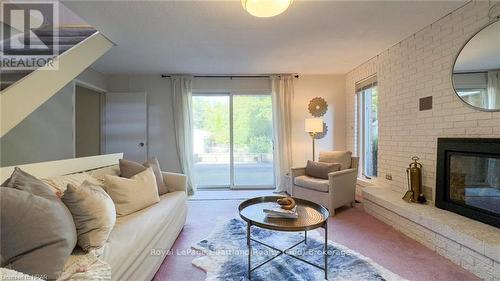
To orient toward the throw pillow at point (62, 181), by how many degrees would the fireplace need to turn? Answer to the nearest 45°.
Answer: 0° — it already faces it

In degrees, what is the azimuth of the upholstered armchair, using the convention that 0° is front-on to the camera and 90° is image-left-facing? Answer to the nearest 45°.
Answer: approximately 45°

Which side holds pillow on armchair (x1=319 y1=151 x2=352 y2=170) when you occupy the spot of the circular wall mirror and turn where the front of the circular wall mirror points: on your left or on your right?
on your right

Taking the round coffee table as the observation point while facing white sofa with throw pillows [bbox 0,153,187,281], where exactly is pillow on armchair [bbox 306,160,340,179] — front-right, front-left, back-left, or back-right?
back-right

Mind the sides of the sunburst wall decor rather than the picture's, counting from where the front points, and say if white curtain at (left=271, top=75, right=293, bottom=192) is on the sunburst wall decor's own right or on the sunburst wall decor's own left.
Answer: on the sunburst wall decor's own right

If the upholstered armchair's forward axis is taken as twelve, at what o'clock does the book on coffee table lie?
The book on coffee table is roughly at 11 o'clock from the upholstered armchair.

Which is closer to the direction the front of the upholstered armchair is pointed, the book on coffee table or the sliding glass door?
the book on coffee table

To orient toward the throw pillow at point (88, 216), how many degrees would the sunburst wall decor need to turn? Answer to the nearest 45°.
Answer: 0° — it already faces it

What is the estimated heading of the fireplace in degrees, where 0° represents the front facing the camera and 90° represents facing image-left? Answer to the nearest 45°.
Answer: approximately 45°
